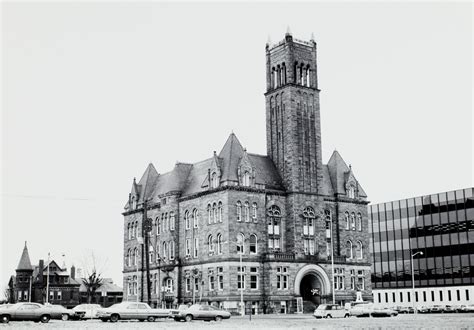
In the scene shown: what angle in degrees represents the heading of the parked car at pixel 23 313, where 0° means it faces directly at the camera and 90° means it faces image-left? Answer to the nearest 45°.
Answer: approximately 90°
